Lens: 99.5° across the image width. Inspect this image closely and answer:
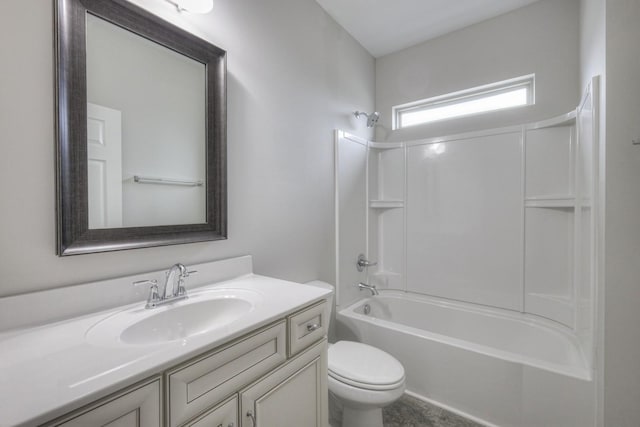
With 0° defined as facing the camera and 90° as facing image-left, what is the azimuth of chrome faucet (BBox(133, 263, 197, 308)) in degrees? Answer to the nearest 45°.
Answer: approximately 315°

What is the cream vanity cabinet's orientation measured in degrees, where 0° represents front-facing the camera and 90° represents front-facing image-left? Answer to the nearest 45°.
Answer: approximately 315°

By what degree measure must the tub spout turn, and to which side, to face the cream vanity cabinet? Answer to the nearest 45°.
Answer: approximately 90° to its right

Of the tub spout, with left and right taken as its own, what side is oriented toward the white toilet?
right

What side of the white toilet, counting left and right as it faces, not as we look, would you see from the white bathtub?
left

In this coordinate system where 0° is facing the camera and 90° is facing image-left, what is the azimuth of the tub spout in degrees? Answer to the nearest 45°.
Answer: approximately 270°

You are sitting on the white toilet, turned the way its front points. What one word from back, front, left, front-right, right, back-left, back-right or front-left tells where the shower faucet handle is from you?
back-left
